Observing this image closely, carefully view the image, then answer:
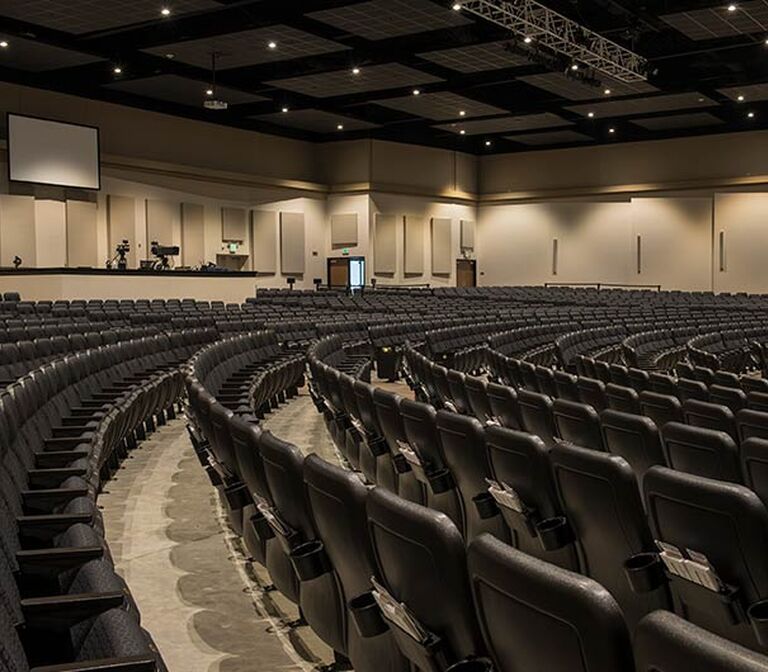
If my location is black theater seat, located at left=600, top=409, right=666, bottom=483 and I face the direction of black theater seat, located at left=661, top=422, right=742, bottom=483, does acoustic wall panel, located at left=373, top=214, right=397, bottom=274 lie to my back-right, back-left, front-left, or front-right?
back-left

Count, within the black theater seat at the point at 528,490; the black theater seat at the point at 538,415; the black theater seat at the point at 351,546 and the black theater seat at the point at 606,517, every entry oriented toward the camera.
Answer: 0

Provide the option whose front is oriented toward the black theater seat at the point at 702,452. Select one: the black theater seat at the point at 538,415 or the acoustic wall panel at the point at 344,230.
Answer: the acoustic wall panel

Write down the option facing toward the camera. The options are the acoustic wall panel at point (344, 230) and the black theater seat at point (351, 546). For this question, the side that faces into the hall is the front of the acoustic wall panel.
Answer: the acoustic wall panel

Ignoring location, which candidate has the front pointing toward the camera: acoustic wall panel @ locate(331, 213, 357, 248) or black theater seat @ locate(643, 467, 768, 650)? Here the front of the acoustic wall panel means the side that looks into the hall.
the acoustic wall panel

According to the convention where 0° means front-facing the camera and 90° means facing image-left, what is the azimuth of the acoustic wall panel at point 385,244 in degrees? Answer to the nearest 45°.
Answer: approximately 315°

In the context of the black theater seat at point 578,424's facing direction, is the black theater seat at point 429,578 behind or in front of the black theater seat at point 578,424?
behind

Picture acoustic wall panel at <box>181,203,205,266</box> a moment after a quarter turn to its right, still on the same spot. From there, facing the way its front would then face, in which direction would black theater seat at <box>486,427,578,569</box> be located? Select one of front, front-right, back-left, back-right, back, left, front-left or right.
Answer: front-left

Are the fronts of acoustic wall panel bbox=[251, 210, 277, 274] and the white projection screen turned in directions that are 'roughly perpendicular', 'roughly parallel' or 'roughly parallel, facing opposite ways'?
roughly parallel

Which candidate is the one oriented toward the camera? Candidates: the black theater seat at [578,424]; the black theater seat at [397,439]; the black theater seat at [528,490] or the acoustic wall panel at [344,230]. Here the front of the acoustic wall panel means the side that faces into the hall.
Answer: the acoustic wall panel

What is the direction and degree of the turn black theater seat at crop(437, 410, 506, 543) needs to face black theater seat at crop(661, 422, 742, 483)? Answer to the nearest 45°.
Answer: approximately 45° to its right

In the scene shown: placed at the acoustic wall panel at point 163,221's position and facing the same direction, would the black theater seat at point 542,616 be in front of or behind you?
in front

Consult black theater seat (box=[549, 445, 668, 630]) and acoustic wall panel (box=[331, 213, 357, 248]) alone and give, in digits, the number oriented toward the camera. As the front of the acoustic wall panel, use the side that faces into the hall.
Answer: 1

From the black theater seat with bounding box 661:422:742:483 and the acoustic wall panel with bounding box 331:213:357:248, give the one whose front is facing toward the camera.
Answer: the acoustic wall panel
